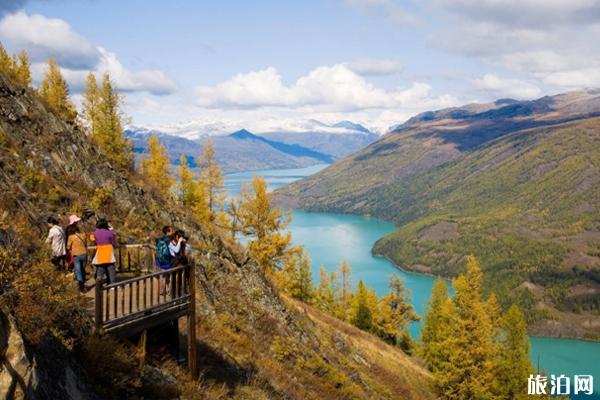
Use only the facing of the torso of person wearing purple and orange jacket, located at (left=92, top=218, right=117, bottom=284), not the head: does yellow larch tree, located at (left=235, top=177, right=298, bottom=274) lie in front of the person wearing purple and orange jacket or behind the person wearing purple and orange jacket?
in front

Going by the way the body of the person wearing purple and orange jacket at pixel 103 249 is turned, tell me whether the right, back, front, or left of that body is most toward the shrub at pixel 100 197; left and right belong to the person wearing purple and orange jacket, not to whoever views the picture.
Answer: front

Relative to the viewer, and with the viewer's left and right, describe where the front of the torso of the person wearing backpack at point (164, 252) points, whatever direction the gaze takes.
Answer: facing away from the viewer and to the right of the viewer

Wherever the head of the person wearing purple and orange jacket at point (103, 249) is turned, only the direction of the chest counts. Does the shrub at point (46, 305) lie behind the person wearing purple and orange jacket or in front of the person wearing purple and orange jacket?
behind

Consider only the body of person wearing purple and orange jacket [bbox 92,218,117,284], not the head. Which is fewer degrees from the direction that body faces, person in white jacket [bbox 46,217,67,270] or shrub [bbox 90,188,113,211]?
the shrub

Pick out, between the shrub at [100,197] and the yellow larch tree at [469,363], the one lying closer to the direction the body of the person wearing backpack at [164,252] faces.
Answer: the yellow larch tree

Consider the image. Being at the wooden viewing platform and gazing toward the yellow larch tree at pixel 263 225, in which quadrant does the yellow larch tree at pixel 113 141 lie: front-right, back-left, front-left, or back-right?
front-left

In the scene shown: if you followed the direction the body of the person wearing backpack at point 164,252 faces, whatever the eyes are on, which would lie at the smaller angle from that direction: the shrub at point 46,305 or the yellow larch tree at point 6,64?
the yellow larch tree

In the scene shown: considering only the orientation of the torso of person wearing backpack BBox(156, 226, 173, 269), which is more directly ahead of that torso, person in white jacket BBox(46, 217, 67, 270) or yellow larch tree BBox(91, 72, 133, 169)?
the yellow larch tree

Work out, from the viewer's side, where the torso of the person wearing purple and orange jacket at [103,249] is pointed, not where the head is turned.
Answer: away from the camera

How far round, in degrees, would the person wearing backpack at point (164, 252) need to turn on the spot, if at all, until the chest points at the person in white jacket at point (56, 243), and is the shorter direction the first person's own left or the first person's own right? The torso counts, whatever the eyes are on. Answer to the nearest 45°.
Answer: approximately 135° to the first person's own left

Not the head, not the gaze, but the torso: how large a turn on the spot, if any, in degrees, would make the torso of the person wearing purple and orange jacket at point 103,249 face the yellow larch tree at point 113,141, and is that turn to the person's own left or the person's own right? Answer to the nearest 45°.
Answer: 0° — they already face it

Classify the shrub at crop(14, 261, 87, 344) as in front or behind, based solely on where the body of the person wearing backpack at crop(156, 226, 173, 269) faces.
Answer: behind
